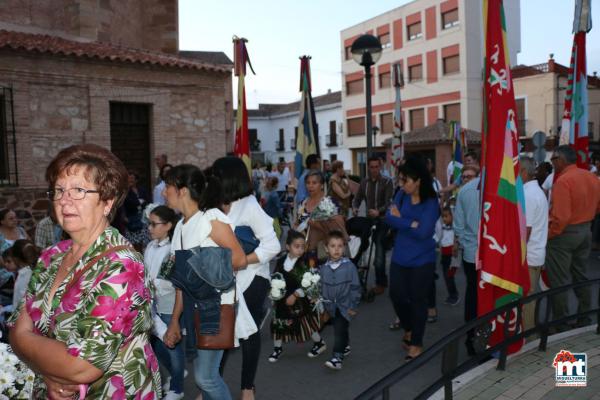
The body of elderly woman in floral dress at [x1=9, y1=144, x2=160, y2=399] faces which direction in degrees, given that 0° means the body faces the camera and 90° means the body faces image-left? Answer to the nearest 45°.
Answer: approximately 45°

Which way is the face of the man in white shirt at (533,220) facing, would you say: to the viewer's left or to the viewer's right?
to the viewer's left
